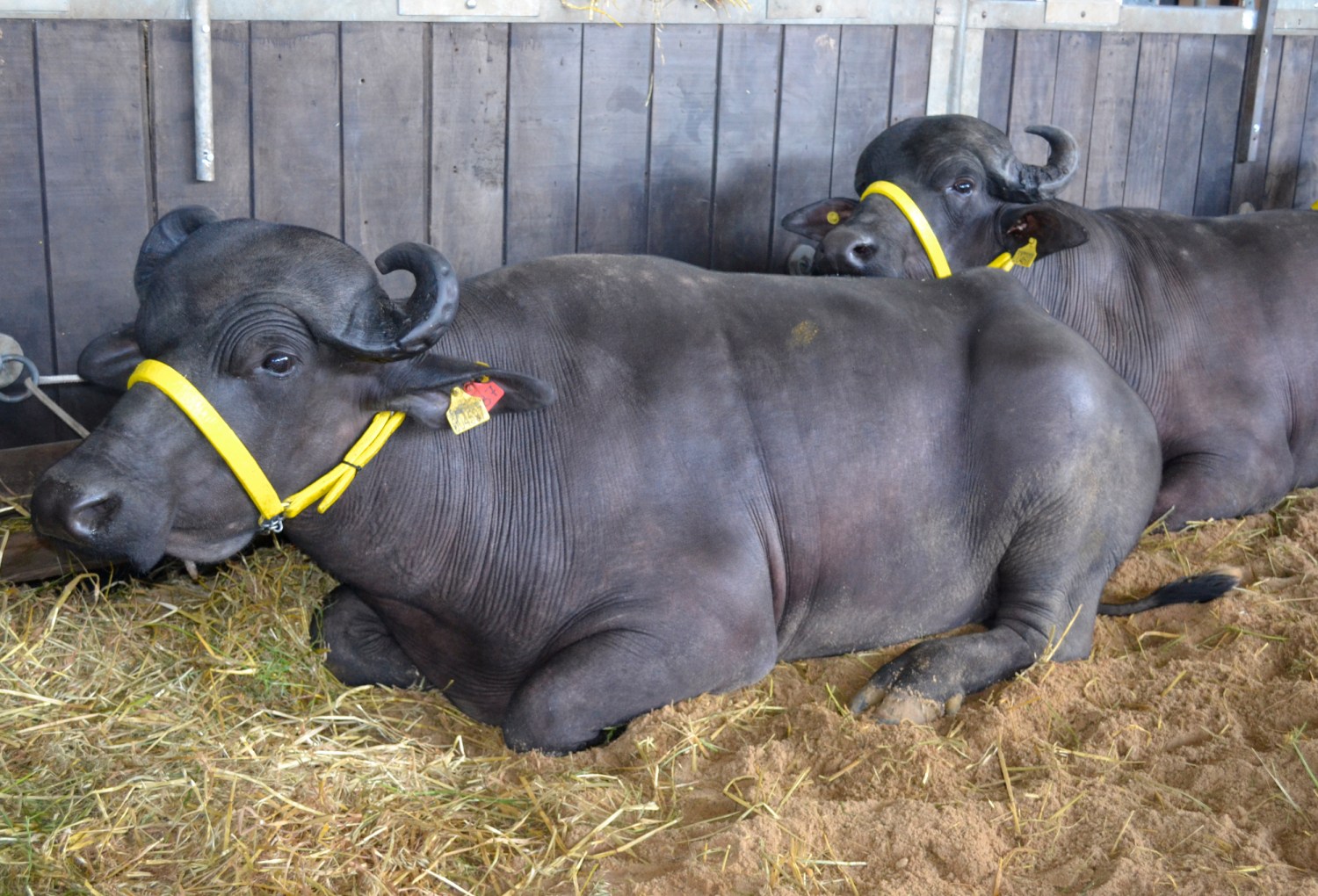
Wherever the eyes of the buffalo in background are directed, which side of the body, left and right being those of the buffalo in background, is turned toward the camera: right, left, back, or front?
left

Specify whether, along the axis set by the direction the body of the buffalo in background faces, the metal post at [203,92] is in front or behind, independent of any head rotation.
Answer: in front

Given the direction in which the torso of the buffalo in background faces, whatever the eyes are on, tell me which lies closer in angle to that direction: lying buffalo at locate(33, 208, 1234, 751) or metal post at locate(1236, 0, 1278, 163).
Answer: the lying buffalo

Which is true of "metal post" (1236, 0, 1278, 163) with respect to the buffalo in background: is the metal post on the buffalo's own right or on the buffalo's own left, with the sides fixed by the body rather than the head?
on the buffalo's own right

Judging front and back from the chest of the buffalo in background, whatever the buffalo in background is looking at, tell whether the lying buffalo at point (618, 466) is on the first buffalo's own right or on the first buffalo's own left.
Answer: on the first buffalo's own left

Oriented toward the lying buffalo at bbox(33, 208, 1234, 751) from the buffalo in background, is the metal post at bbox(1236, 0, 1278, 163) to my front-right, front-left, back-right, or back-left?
back-right
